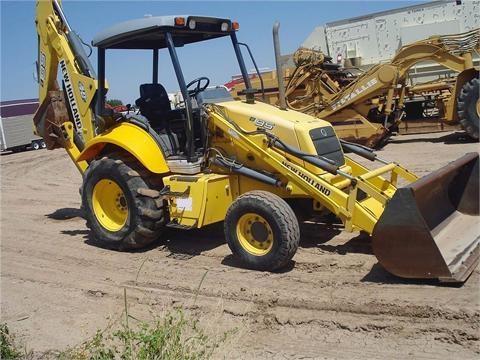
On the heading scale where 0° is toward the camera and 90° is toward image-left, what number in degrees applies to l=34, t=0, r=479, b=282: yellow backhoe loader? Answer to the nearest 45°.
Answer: approximately 315°

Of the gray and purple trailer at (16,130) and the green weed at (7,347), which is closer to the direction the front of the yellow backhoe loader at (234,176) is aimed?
the green weed

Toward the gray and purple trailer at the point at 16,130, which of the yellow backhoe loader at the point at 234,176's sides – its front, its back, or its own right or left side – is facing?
back

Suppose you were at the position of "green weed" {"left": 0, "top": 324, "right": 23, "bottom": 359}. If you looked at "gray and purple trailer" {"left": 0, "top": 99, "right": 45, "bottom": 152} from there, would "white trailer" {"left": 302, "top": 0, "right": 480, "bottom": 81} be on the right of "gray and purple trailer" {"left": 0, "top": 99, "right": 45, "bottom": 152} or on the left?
right
